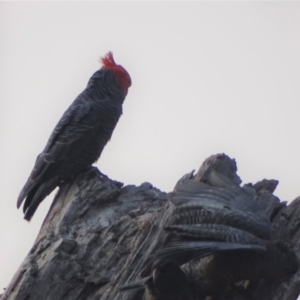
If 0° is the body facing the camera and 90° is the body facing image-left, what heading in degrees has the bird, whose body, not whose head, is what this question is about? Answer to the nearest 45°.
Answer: approximately 270°
